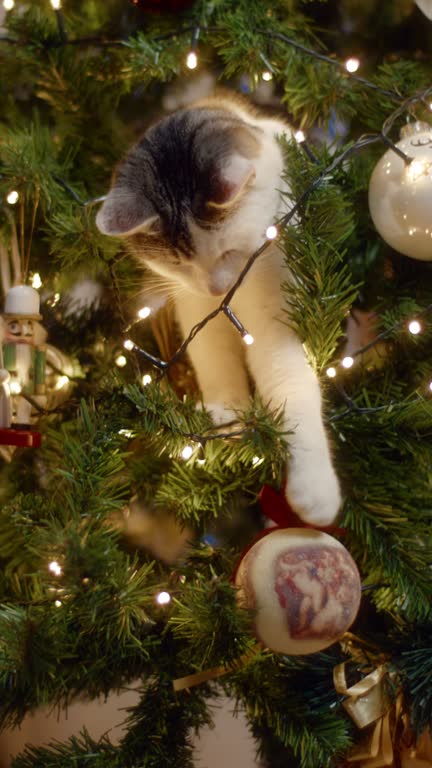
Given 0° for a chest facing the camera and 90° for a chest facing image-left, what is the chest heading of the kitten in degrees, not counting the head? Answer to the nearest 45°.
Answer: approximately 0°

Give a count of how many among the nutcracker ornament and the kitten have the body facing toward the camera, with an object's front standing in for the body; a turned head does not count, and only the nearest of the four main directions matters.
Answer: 2
